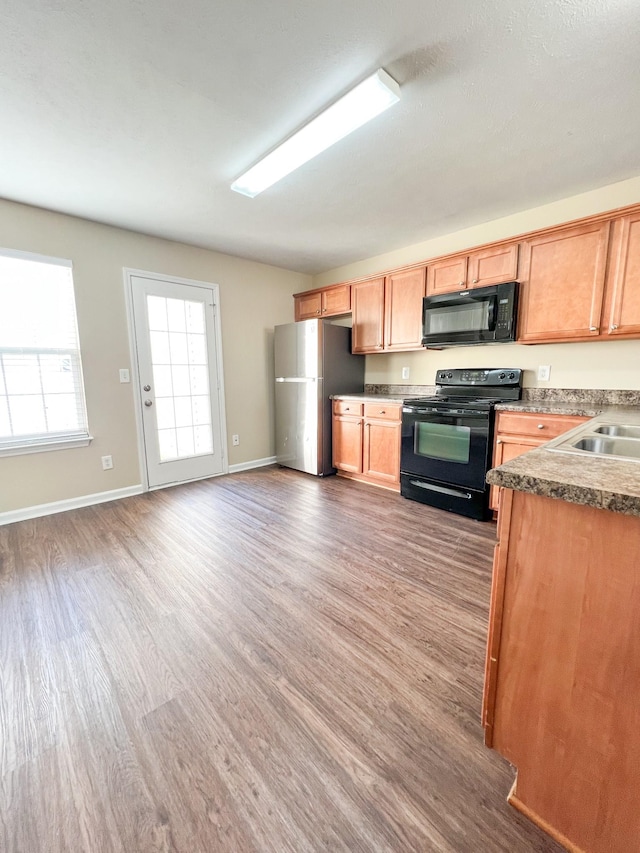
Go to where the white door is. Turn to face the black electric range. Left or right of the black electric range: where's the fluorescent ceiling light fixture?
right

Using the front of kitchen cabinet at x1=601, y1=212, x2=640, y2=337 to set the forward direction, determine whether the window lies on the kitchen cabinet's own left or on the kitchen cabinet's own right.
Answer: on the kitchen cabinet's own right

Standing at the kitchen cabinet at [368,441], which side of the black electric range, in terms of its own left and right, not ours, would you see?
right

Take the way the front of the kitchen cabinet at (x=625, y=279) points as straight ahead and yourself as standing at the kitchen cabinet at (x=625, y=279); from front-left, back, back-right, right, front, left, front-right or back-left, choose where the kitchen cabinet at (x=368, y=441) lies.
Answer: right

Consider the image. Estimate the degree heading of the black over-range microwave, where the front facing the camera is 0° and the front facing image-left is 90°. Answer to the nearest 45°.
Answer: approximately 45°

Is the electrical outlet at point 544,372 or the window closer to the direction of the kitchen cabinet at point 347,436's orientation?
the window

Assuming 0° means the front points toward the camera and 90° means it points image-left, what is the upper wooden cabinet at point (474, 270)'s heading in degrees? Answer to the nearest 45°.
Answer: approximately 45°

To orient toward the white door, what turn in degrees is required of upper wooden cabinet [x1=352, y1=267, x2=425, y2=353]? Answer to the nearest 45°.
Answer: approximately 45° to its right
